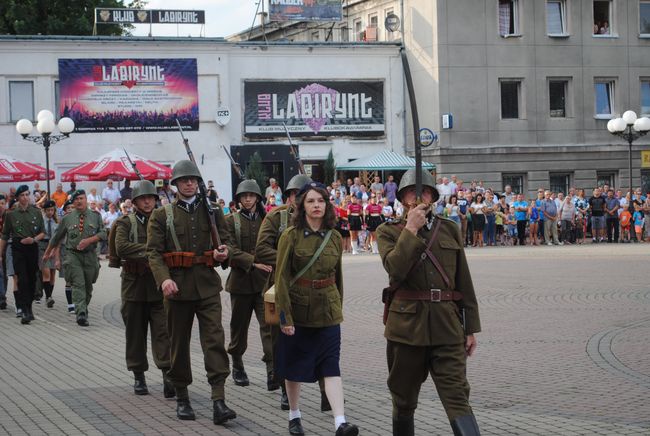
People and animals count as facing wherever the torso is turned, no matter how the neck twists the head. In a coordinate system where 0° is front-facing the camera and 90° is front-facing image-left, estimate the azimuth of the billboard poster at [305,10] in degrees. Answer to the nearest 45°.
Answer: approximately 0°

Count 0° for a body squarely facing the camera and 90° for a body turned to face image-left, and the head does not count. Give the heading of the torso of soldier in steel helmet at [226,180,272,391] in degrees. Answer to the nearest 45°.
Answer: approximately 315°
